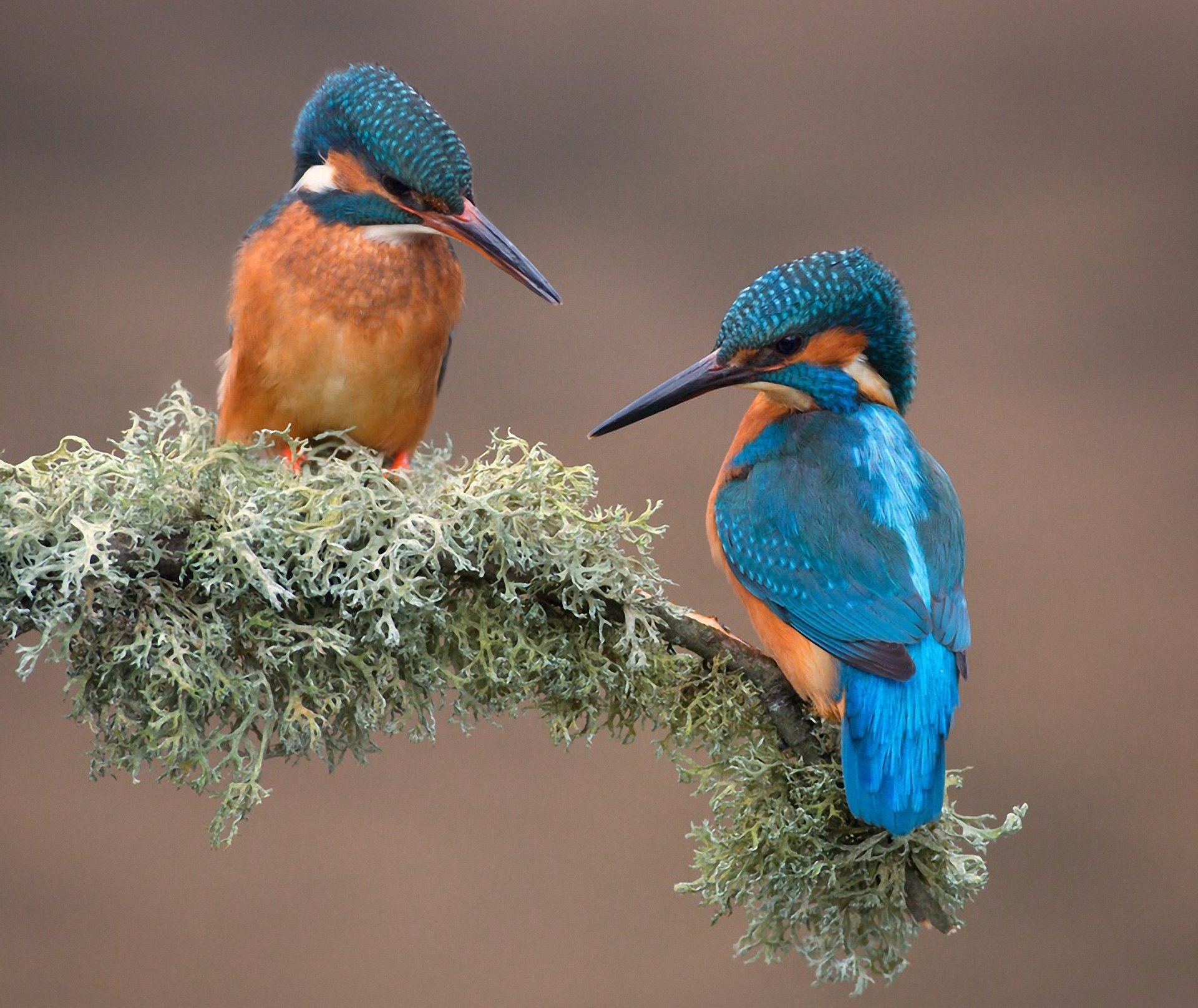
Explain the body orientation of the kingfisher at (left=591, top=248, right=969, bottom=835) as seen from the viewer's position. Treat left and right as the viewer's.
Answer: facing away from the viewer and to the left of the viewer

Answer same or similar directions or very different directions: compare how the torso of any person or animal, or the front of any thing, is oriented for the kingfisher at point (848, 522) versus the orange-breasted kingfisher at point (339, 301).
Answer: very different directions

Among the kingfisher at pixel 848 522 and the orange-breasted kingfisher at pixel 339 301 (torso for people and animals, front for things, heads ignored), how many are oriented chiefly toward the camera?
1

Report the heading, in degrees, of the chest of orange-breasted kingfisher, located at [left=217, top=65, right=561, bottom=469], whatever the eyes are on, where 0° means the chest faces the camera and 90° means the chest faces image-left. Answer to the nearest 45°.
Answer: approximately 0°
